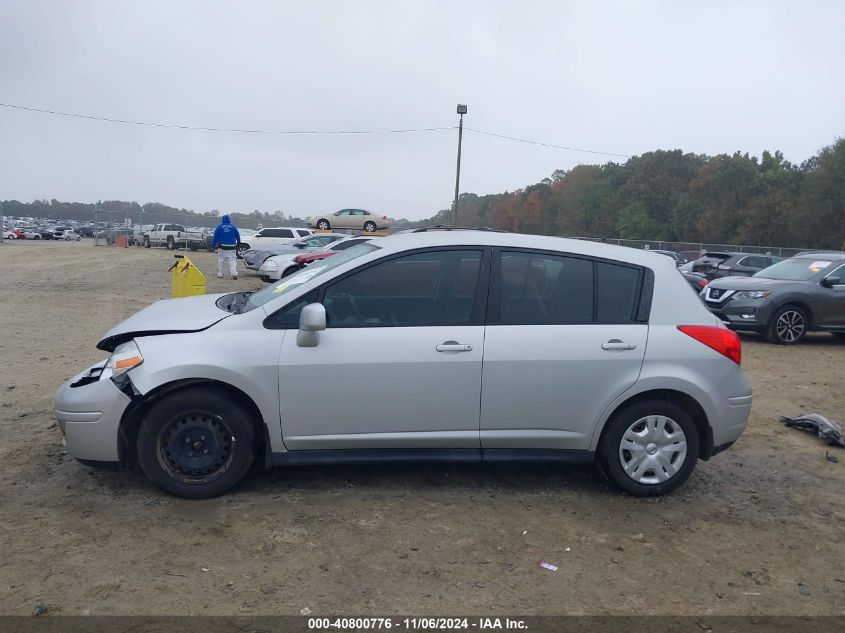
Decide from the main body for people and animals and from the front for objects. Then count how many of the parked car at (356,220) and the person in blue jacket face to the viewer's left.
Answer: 1

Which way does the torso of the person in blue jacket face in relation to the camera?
away from the camera

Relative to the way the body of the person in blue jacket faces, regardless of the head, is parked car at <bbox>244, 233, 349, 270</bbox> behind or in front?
in front

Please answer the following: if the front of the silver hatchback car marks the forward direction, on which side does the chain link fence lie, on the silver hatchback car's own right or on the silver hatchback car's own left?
on the silver hatchback car's own right

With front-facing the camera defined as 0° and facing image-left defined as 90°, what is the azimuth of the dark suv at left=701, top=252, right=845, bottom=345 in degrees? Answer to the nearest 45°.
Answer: approximately 45°

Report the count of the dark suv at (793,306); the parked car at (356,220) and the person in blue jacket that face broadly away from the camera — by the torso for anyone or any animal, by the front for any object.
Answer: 1

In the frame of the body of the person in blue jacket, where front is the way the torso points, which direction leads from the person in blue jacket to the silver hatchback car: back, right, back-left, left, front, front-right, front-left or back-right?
back

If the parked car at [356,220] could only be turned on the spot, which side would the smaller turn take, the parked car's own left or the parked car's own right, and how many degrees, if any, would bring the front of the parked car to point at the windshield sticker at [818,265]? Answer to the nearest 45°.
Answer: approximately 90° to the parked car's own left

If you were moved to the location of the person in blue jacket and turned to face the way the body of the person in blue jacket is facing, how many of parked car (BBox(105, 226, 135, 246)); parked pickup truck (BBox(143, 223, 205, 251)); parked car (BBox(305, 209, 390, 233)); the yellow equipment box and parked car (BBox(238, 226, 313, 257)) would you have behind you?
1

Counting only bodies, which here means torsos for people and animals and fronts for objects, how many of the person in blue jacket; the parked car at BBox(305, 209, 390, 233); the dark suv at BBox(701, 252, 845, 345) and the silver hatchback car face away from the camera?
1

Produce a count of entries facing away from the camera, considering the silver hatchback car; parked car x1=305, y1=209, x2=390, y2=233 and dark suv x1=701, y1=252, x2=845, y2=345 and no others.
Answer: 0

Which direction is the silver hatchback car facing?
to the viewer's left

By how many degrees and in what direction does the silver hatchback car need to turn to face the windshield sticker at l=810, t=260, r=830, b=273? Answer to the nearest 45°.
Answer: approximately 135° to its right

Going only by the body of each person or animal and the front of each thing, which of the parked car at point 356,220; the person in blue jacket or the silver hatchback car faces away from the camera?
the person in blue jacket
